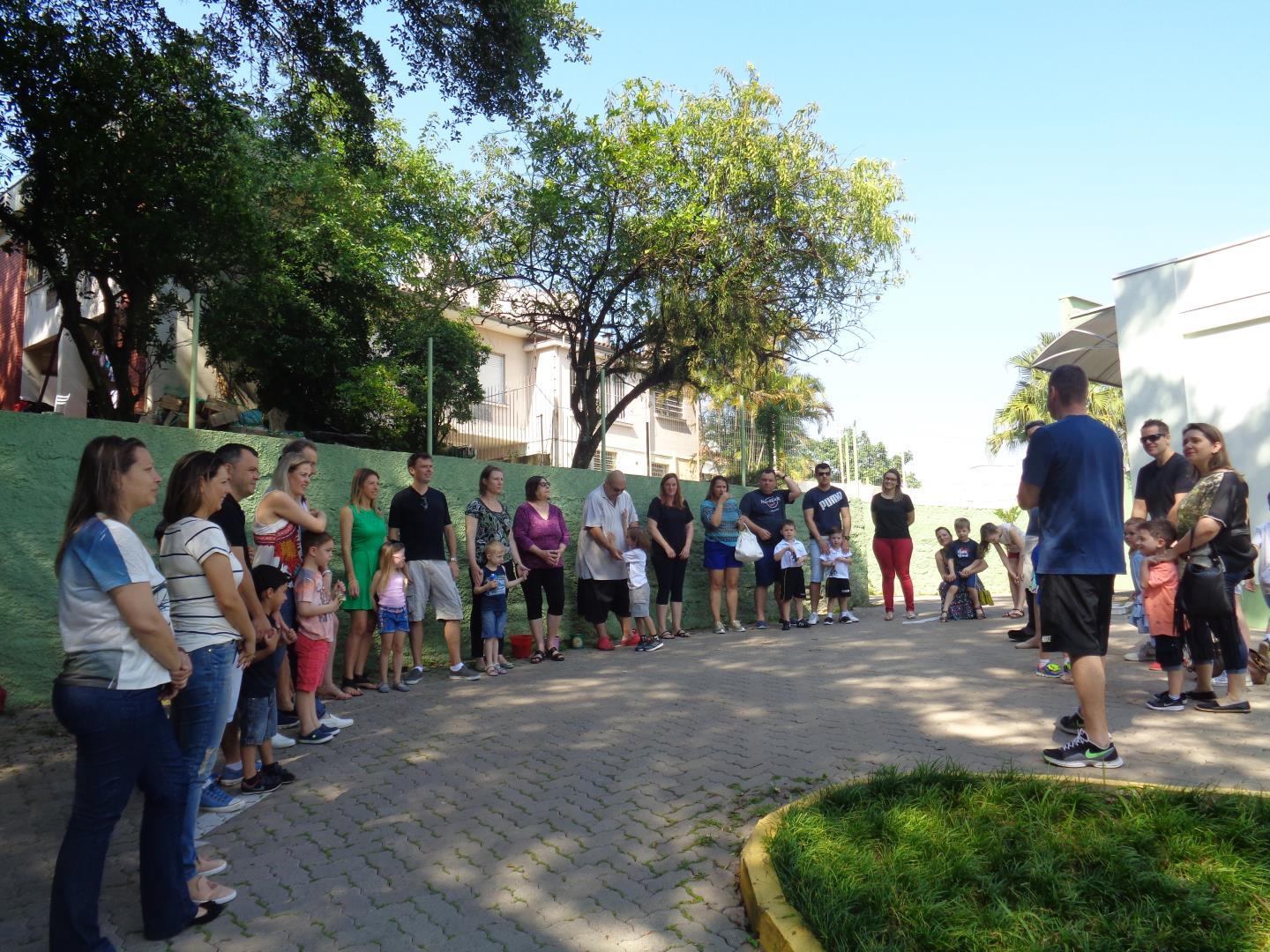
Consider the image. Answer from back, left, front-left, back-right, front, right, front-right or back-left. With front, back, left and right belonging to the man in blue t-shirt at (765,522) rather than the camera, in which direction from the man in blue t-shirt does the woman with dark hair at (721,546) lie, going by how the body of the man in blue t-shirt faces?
front-right

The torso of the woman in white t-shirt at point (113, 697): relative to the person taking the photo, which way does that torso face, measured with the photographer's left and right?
facing to the right of the viewer

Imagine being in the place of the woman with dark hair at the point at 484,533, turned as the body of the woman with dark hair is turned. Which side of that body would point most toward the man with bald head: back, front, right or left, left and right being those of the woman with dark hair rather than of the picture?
left

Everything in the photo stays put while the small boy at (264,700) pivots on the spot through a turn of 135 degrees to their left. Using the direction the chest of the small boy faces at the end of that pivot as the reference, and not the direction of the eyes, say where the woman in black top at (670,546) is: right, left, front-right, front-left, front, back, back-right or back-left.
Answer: right

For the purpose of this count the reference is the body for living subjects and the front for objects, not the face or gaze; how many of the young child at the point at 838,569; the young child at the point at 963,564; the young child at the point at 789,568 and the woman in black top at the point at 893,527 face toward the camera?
4

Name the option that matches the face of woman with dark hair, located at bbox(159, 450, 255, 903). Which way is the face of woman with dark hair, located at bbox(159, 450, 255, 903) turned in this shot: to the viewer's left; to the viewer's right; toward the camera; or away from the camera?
to the viewer's right

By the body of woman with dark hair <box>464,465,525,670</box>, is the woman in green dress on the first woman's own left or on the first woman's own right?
on the first woman's own right

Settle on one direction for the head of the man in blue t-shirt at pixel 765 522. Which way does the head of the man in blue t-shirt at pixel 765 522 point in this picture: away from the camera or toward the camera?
toward the camera

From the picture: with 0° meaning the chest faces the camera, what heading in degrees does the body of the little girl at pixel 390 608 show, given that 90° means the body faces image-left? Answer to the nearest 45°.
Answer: approximately 315°

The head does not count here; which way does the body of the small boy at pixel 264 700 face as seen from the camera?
to the viewer's right

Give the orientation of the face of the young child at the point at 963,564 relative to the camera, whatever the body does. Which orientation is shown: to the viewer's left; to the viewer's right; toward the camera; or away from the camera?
toward the camera

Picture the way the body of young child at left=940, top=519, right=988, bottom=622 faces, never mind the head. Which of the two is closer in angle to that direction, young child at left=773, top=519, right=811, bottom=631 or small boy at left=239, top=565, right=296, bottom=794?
the small boy

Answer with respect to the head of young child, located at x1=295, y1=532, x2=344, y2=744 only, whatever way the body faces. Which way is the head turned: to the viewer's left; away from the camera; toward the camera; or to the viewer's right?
to the viewer's right
